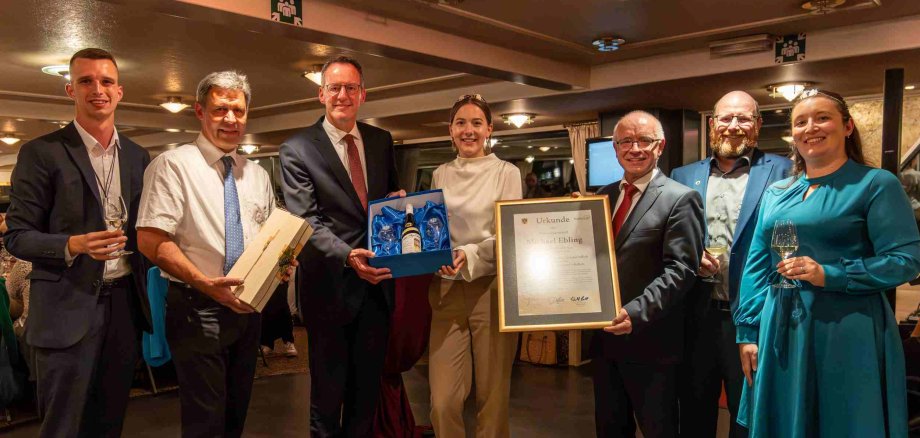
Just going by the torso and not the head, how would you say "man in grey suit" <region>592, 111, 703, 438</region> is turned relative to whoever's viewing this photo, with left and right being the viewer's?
facing the viewer and to the left of the viewer

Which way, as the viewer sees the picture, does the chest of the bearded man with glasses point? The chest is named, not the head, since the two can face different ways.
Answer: toward the camera

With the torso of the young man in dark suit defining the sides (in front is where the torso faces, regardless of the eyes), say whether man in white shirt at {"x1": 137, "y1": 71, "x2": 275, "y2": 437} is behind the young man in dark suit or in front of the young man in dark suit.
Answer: in front

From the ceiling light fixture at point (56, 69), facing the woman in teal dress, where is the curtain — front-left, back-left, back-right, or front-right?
front-left

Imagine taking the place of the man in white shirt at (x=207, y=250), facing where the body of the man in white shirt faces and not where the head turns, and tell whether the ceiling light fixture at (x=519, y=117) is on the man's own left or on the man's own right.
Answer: on the man's own left

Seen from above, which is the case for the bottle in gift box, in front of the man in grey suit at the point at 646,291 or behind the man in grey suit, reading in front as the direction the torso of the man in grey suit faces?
in front

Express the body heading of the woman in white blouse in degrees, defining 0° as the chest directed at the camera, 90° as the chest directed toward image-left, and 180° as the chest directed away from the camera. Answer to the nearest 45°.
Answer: approximately 0°

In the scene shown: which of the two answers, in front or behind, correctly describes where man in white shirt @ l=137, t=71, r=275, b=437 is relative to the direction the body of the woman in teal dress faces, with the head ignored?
in front

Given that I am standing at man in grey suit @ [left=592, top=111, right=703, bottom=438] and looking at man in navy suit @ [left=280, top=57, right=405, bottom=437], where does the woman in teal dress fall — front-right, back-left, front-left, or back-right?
back-left

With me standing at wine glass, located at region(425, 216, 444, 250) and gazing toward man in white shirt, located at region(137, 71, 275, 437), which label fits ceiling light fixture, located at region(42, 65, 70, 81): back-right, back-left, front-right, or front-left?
front-right

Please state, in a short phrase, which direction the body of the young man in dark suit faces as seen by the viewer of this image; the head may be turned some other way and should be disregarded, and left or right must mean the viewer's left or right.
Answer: facing the viewer and to the right of the viewer

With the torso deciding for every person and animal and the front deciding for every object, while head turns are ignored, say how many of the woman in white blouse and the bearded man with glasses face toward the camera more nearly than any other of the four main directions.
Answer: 2
